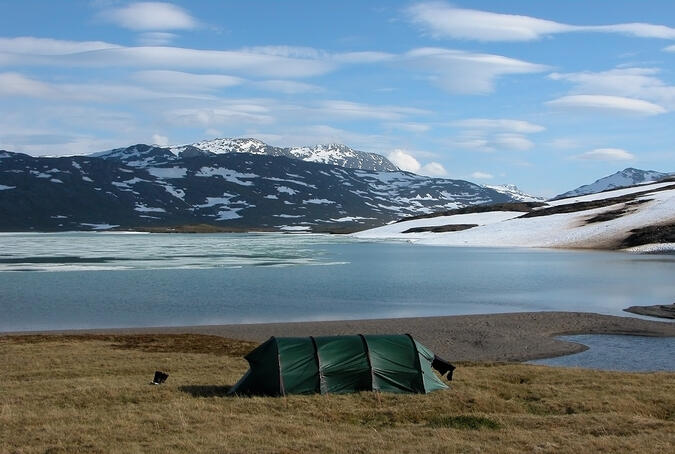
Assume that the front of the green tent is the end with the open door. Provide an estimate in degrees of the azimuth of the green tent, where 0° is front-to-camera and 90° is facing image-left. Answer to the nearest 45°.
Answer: approximately 270°

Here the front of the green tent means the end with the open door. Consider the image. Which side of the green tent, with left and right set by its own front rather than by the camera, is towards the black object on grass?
back
